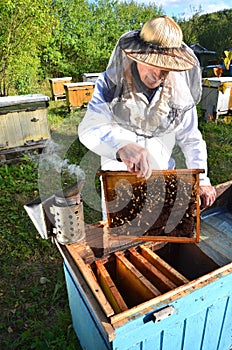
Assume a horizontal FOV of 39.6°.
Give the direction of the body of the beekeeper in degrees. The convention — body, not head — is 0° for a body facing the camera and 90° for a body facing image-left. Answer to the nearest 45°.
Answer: approximately 0°

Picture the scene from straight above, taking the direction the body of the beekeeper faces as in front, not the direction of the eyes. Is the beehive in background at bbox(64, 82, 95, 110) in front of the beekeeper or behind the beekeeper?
behind

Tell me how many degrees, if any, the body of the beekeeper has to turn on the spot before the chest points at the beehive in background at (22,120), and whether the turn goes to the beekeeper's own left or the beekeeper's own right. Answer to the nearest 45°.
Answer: approximately 135° to the beekeeper's own right

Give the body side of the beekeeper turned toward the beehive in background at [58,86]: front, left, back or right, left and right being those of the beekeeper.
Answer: back
